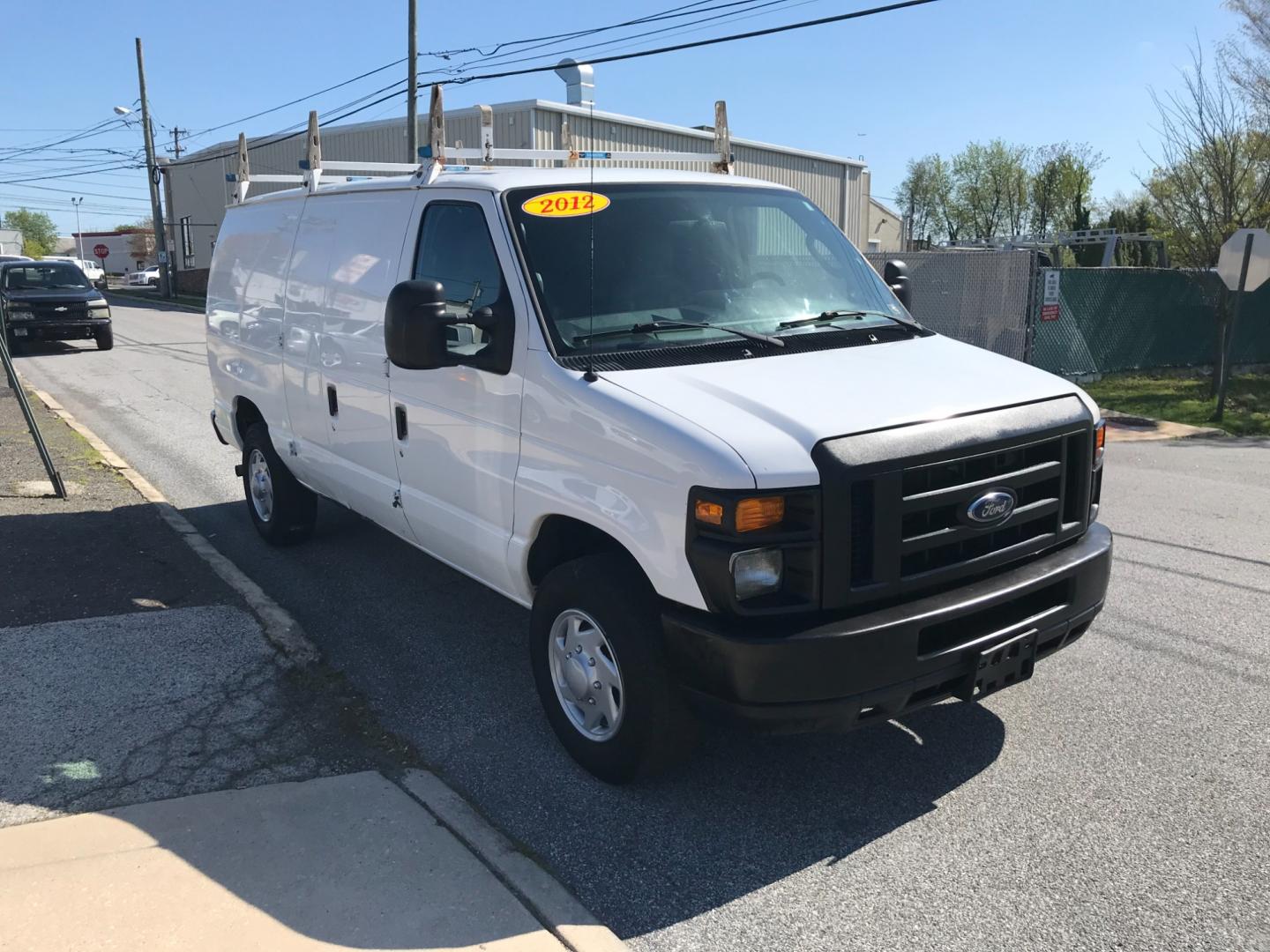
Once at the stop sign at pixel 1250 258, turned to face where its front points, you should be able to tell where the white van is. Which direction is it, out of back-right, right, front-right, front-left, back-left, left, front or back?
back

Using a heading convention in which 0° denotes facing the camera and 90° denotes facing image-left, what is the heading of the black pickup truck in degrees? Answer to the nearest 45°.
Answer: approximately 0°

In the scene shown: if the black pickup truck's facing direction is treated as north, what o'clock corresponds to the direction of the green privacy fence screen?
The green privacy fence screen is roughly at 10 o'clock from the black pickup truck.

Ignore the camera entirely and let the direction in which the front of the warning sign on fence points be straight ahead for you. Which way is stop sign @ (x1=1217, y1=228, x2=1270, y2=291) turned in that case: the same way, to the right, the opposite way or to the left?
the opposite way

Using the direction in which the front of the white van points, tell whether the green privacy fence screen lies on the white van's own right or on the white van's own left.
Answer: on the white van's own left

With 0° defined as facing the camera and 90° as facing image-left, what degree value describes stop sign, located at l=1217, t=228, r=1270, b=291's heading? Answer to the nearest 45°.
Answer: approximately 180°

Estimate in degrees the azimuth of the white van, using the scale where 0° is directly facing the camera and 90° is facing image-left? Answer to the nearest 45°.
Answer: approximately 315°

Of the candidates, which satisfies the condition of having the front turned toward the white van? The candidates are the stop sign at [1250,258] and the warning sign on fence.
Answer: the warning sign on fence

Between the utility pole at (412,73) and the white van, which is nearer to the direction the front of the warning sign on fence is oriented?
the white van

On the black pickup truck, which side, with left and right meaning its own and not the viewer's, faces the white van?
front

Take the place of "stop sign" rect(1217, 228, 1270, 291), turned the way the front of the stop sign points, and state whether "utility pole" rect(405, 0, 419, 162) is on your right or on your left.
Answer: on your left
